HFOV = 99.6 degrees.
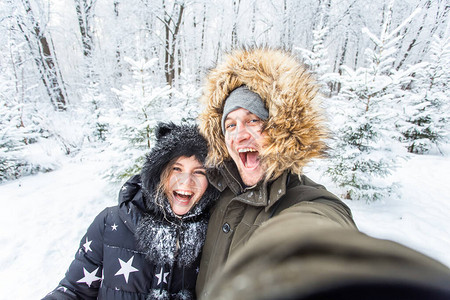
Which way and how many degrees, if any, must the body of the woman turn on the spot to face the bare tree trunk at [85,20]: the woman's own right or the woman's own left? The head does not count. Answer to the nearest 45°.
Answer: approximately 135° to the woman's own left

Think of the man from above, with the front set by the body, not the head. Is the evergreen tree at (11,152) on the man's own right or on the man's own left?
on the man's own right

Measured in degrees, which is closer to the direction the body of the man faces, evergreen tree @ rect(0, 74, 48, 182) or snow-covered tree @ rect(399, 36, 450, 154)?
the evergreen tree

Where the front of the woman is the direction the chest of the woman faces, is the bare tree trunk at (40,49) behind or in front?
behind

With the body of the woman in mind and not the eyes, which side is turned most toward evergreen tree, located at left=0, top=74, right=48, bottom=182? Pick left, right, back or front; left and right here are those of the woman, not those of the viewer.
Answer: back

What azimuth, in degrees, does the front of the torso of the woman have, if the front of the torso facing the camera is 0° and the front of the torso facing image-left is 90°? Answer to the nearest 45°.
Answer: approximately 315°

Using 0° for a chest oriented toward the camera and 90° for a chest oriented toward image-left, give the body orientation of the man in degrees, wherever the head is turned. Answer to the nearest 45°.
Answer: approximately 45°

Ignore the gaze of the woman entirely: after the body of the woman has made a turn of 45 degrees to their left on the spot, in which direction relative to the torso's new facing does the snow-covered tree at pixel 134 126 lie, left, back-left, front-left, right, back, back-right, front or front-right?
left
